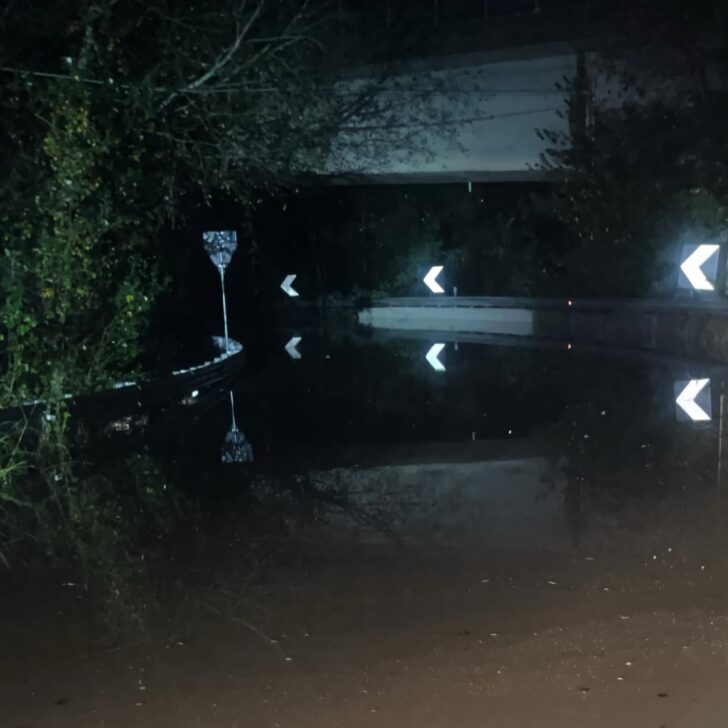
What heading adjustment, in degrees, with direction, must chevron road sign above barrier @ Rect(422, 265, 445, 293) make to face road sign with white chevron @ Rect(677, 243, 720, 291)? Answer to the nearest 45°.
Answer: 0° — it already faces it

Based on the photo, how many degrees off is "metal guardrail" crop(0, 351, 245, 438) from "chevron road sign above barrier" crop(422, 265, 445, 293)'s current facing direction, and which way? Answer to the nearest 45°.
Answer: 0° — it already faces it

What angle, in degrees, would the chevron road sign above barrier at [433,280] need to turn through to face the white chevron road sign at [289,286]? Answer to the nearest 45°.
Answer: approximately 135° to its right

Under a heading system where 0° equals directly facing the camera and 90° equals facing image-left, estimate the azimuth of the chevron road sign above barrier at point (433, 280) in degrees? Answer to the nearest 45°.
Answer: approximately 0°
